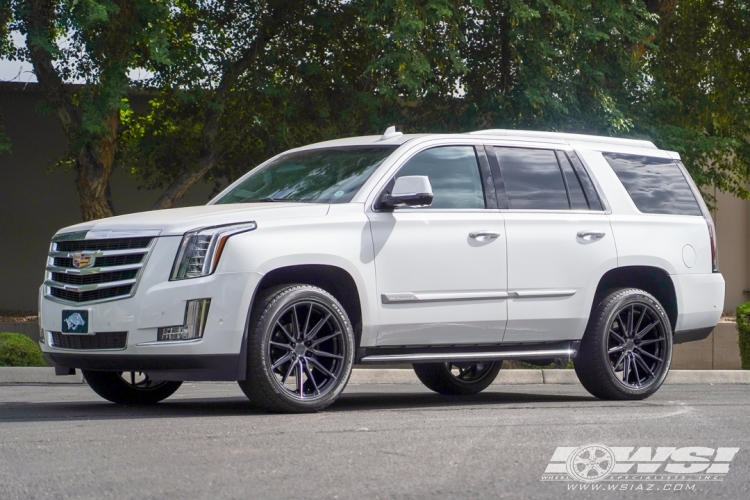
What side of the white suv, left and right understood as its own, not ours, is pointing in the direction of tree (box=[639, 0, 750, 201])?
back

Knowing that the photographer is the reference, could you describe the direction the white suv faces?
facing the viewer and to the left of the viewer
